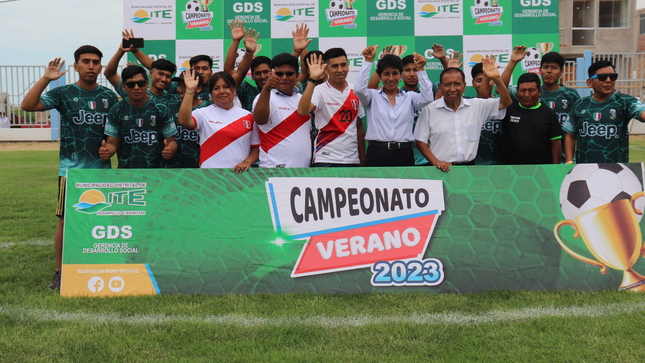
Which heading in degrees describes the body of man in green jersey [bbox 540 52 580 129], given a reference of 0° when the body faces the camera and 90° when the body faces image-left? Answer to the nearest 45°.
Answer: approximately 0°

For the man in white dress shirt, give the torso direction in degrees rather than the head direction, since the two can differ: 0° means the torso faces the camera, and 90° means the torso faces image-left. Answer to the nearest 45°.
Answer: approximately 0°

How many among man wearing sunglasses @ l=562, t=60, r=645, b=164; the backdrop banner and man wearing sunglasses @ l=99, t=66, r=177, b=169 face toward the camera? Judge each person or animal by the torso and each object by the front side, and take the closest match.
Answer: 3

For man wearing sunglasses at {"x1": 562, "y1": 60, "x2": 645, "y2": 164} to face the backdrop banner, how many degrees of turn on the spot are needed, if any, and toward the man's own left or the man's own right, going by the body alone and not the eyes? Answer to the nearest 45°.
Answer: approximately 135° to the man's own right

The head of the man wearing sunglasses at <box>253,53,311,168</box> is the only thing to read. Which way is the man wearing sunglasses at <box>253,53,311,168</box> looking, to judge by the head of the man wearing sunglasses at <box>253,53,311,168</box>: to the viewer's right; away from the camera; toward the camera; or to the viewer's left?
toward the camera

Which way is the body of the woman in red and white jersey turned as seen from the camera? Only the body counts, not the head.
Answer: toward the camera

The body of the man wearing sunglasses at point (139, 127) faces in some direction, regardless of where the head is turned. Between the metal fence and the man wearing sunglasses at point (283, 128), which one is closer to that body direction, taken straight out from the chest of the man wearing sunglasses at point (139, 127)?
the man wearing sunglasses

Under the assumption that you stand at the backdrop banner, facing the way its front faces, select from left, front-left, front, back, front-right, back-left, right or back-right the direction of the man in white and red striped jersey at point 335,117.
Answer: front

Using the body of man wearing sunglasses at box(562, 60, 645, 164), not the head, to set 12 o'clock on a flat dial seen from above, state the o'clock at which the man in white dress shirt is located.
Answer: The man in white dress shirt is roughly at 2 o'clock from the man wearing sunglasses.

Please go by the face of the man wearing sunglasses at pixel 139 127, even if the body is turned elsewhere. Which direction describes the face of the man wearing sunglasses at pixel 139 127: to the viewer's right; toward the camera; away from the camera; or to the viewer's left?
toward the camera

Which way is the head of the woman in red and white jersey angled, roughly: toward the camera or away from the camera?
toward the camera

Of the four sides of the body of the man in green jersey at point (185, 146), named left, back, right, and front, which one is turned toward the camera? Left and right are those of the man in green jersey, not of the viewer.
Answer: front

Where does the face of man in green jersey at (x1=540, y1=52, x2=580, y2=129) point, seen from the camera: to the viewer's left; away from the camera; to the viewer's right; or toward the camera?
toward the camera
